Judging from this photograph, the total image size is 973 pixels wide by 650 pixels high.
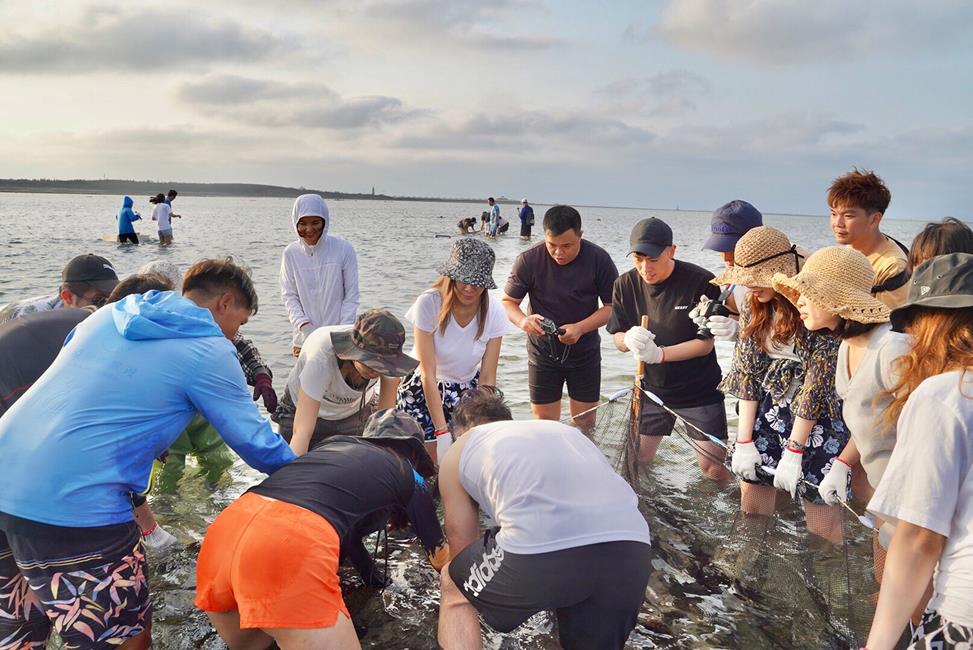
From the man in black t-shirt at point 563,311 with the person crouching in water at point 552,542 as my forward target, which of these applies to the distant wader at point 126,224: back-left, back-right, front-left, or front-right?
back-right

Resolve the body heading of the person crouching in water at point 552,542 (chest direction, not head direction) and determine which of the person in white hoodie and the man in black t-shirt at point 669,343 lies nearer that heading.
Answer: the person in white hoodie

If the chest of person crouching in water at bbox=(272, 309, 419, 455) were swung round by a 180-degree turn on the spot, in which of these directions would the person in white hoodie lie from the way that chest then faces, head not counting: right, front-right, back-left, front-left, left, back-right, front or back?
front-right

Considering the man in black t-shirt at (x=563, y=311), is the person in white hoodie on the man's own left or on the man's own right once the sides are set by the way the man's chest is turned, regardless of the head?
on the man's own right

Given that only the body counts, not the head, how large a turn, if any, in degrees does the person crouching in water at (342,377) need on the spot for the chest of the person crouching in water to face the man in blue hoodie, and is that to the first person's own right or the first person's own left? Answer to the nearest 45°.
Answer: approximately 90° to the first person's own right

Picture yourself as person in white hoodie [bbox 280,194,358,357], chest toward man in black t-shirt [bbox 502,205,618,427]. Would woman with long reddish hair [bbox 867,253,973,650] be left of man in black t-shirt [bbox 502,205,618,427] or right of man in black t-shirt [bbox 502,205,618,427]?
right

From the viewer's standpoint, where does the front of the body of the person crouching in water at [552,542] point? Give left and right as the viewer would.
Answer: facing away from the viewer and to the left of the viewer

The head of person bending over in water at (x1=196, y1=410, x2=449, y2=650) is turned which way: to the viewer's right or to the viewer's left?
to the viewer's right

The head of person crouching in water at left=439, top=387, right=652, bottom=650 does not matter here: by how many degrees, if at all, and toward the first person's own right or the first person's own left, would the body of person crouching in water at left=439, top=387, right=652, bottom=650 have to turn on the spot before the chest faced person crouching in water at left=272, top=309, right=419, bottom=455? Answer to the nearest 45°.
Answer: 0° — they already face them

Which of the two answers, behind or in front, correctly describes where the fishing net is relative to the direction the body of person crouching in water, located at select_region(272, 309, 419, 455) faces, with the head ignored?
in front
